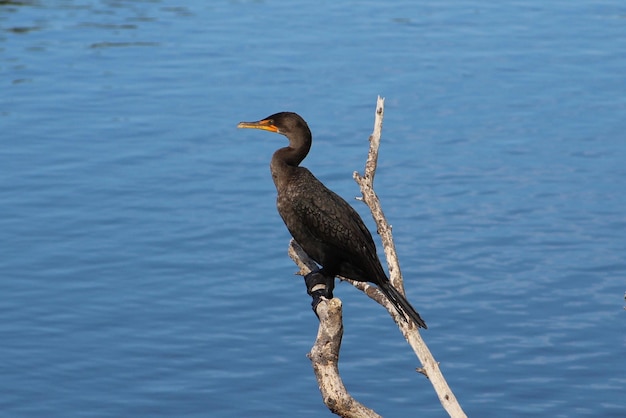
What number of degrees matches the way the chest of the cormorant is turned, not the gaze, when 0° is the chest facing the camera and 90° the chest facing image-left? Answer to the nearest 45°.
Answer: approximately 90°
